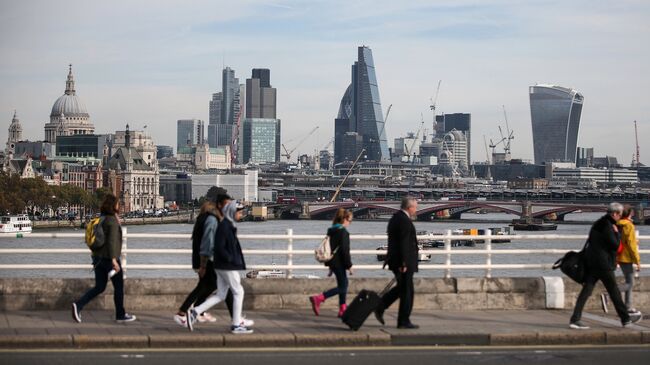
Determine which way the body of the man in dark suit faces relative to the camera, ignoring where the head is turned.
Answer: to the viewer's right

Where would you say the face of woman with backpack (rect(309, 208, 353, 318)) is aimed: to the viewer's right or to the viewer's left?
to the viewer's right

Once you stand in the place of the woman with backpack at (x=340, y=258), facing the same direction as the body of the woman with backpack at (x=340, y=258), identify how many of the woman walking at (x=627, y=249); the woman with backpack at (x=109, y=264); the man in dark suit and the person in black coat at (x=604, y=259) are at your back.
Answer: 1

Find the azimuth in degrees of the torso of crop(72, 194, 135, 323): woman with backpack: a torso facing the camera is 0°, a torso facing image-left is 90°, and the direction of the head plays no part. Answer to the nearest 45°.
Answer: approximately 270°

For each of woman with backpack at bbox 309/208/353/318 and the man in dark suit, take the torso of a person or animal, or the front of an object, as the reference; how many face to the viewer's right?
2

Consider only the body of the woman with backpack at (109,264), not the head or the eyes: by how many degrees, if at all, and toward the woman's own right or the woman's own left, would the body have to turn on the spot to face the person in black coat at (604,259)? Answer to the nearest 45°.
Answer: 0° — they already face them

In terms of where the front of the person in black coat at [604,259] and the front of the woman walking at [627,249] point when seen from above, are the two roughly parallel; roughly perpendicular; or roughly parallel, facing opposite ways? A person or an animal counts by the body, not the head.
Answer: roughly parallel

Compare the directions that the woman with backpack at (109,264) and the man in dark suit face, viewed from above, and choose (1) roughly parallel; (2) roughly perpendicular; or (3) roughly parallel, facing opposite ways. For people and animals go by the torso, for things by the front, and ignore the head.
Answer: roughly parallel

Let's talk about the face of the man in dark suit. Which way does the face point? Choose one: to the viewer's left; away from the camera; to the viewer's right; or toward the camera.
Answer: to the viewer's right

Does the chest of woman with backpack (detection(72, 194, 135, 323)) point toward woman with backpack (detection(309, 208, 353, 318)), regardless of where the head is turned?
yes
